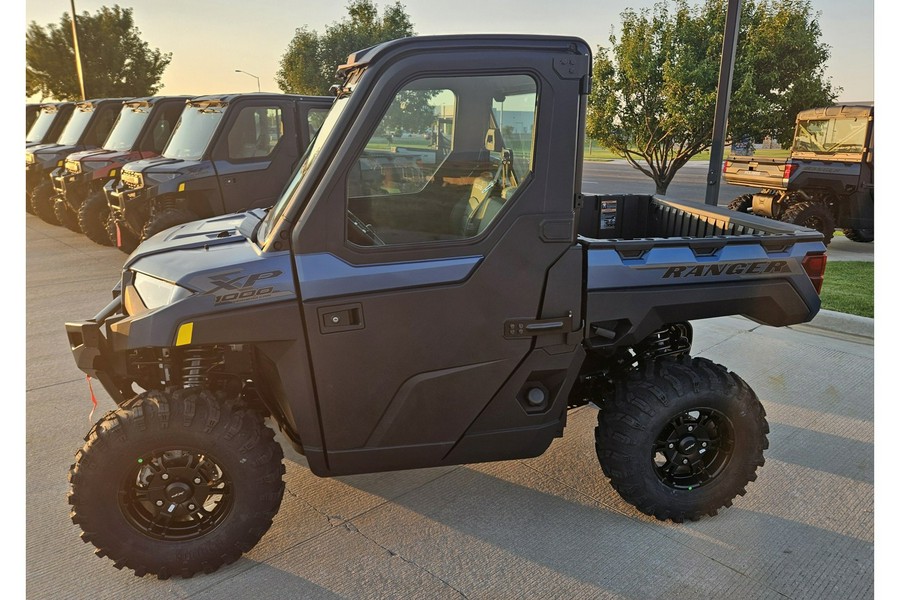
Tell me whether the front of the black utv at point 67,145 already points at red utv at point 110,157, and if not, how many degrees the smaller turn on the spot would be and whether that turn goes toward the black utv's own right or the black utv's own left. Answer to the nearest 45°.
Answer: approximately 45° to the black utv's own left

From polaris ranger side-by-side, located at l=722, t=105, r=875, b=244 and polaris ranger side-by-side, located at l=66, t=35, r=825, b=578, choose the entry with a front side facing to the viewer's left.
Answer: polaris ranger side-by-side, located at l=66, t=35, r=825, b=578

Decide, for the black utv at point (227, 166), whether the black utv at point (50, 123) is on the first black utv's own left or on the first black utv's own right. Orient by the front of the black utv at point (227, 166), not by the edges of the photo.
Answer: on the first black utv's own right

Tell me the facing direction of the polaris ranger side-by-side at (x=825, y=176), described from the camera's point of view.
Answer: facing away from the viewer and to the right of the viewer

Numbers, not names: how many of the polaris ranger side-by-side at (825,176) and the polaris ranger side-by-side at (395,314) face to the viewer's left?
1

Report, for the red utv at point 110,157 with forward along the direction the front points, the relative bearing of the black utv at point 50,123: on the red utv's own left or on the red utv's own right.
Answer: on the red utv's own right

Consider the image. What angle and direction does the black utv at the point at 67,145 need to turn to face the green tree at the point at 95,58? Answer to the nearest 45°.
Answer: approximately 135° to its right

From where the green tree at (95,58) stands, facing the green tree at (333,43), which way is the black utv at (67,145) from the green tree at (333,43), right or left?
right

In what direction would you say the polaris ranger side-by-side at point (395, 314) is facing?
to the viewer's left

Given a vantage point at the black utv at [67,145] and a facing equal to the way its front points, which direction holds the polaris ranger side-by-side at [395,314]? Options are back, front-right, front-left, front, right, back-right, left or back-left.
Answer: front-left
